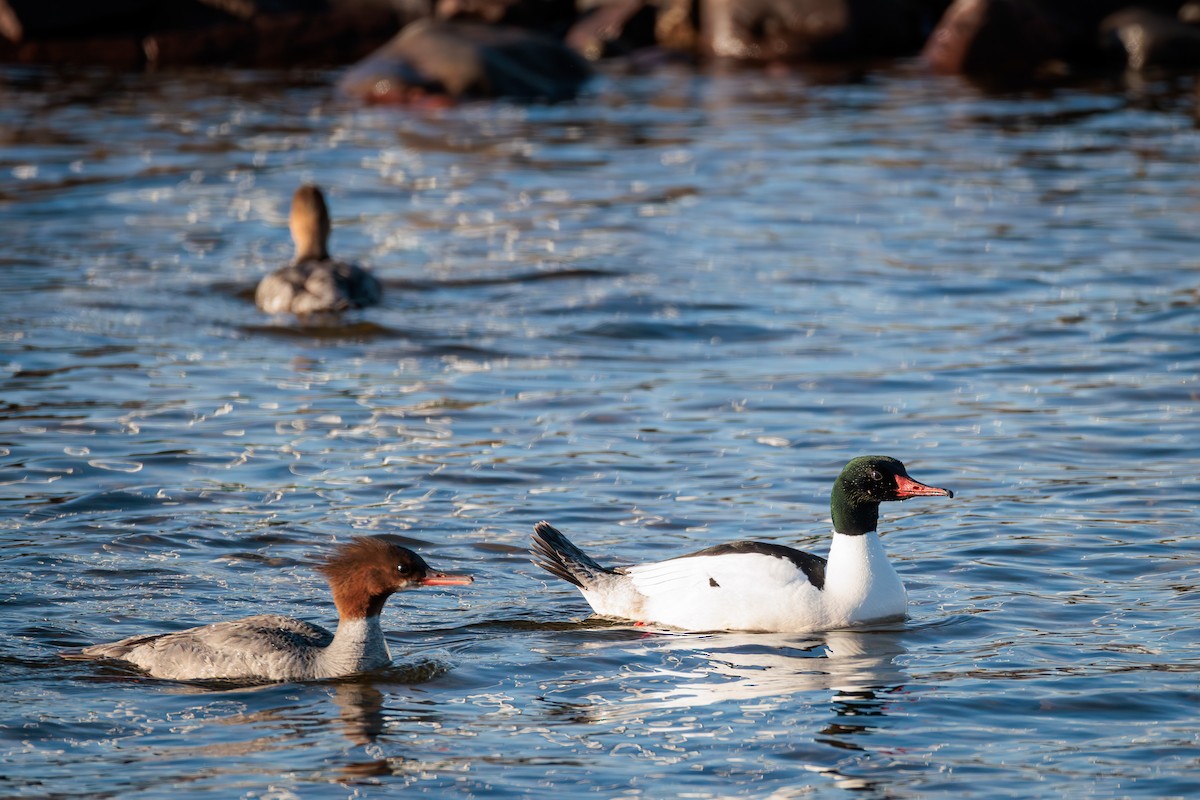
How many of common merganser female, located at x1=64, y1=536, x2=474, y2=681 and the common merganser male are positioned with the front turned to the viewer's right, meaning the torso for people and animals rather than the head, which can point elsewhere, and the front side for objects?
2

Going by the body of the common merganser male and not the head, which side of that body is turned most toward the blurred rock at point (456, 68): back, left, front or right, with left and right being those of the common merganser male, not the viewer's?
left

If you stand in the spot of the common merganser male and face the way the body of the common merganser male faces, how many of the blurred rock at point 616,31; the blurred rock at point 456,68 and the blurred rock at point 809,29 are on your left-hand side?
3

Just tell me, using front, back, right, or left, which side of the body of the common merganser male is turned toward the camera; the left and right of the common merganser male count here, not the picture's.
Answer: right

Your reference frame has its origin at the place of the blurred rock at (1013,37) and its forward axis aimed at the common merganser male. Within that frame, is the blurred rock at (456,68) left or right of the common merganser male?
right

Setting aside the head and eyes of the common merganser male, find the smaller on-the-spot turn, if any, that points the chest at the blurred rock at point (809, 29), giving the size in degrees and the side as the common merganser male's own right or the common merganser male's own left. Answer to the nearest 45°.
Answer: approximately 90° to the common merganser male's own left

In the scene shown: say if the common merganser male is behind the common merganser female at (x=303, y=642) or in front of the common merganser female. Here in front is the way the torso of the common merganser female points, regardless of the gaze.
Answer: in front

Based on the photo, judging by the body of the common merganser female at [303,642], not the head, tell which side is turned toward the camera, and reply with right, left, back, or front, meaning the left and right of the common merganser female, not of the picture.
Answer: right

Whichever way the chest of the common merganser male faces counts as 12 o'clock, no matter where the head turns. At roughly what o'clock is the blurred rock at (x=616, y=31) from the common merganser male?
The blurred rock is roughly at 9 o'clock from the common merganser male.
